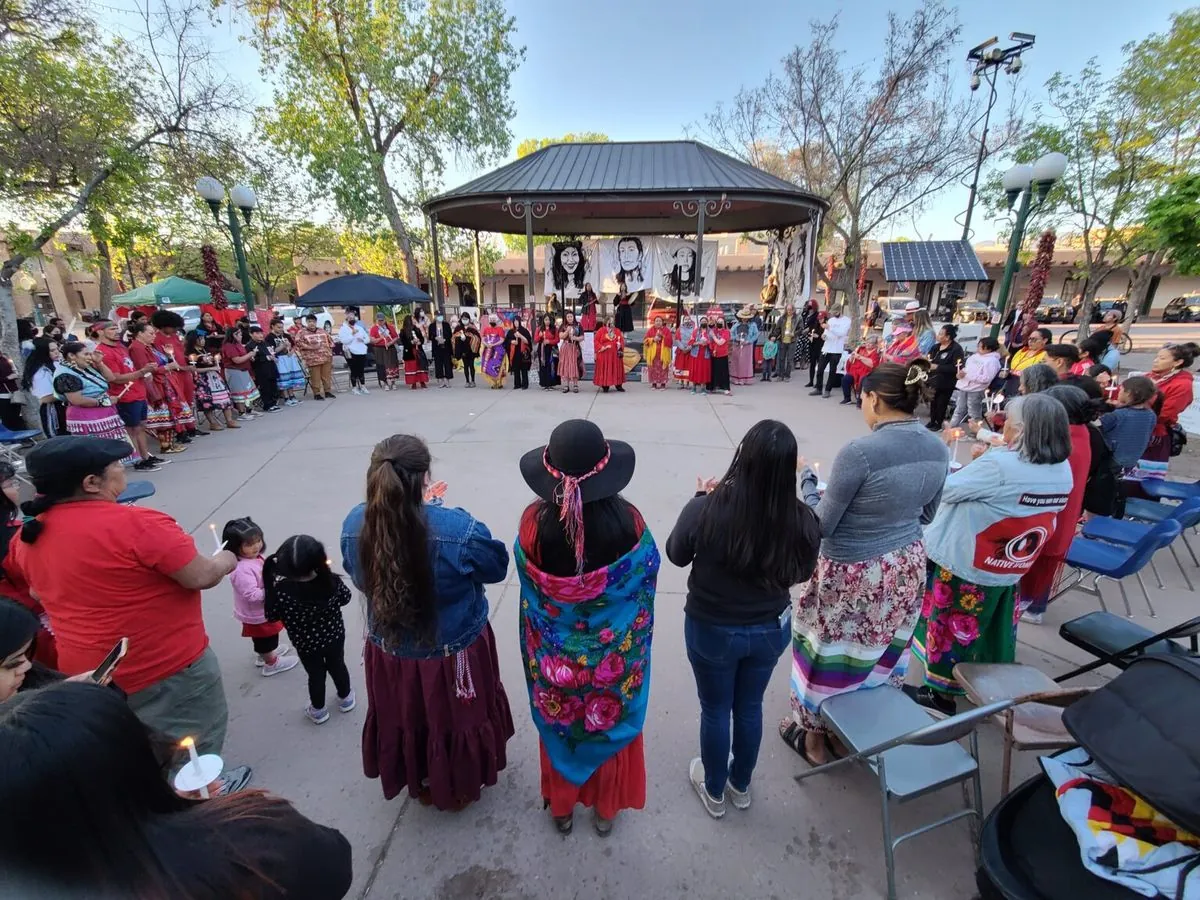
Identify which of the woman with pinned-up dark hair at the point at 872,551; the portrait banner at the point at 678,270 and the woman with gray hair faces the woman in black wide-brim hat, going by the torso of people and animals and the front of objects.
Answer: the portrait banner

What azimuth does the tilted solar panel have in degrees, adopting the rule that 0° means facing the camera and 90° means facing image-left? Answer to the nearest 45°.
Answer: approximately 0°

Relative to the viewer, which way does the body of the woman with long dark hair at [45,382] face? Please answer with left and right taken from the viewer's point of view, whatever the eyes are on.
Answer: facing to the right of the viewer

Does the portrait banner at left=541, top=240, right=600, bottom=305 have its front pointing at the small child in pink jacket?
yes

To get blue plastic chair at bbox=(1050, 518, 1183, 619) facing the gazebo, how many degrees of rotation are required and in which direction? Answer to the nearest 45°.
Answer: approximately 45° to its right

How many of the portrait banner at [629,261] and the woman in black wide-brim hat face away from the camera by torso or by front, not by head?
1

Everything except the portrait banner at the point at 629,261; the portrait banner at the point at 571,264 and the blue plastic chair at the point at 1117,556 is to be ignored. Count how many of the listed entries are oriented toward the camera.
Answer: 2

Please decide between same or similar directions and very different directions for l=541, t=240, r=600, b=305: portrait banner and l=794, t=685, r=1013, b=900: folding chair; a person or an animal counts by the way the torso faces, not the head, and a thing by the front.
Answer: very different directions

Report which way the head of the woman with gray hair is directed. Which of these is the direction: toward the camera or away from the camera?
away from the camera

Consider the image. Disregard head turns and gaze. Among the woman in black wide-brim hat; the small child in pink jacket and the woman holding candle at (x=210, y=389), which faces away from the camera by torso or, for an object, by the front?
the woman in black wide-brim hat

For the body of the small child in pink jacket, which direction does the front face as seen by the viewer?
to the viewer's right
